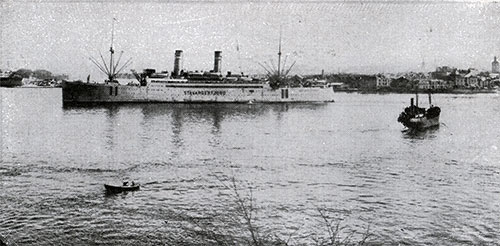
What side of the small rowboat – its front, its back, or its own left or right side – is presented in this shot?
left

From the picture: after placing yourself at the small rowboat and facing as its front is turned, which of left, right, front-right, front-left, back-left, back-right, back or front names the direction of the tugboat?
back-right
